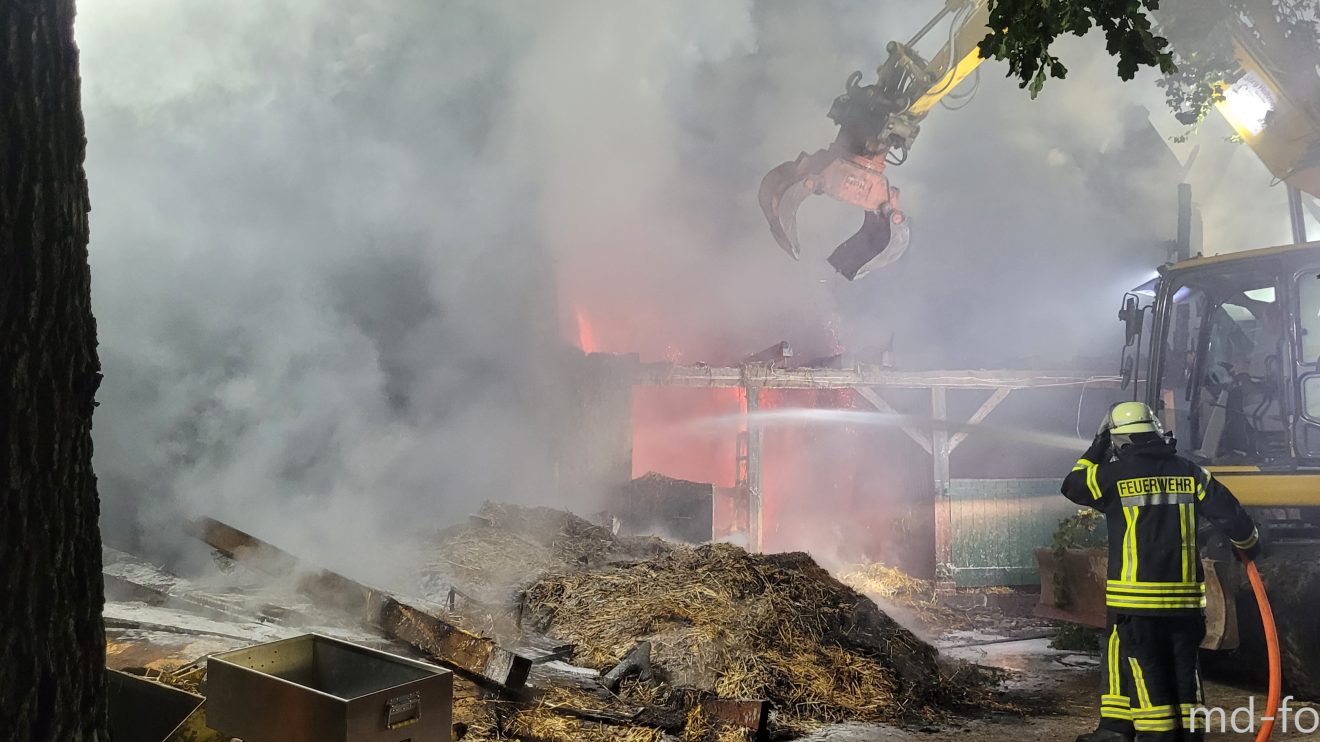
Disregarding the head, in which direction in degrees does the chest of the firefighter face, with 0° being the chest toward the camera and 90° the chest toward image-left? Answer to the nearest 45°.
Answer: approximately 180°

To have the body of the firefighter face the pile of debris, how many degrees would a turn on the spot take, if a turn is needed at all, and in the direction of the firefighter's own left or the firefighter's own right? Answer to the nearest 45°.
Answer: approximately 90° to the firefighter's own left

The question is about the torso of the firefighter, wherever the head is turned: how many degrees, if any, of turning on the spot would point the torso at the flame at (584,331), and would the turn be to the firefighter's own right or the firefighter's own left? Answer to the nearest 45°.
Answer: approximately 45° to the firefighter's own left

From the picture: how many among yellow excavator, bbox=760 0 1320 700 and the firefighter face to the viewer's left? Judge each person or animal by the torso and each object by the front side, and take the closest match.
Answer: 1

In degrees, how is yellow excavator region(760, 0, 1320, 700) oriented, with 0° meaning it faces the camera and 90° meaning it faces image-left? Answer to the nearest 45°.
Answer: approximately 90°

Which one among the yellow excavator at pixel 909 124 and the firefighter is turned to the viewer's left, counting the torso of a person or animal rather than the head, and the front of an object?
the yellow excavator

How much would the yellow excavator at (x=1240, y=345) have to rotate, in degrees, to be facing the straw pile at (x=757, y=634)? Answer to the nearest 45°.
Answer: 0° — it already faces it

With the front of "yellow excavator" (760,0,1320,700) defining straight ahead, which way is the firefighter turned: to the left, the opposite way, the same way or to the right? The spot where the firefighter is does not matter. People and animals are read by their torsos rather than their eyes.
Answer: to the right
